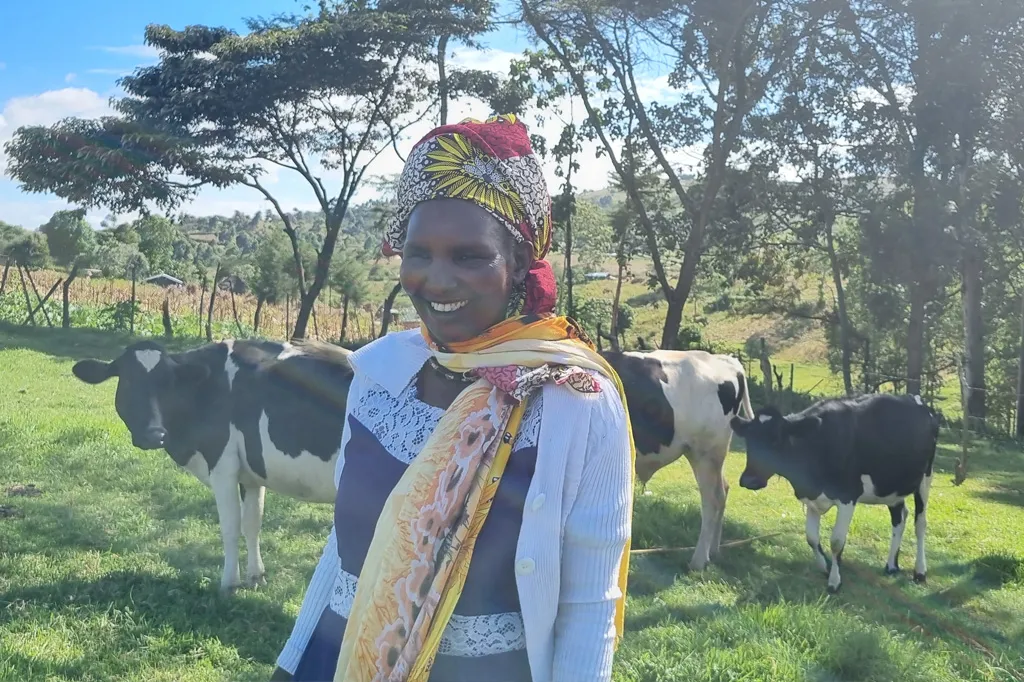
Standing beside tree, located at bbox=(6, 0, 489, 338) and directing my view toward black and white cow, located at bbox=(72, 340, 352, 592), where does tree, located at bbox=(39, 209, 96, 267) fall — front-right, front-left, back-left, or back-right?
back-right

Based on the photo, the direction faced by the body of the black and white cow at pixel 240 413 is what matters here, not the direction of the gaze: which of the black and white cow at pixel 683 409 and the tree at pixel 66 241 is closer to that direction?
the tree

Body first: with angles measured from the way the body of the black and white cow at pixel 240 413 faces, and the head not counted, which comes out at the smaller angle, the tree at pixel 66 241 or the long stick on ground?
the tree

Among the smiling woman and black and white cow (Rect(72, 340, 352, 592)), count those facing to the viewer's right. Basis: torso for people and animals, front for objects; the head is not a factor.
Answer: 0

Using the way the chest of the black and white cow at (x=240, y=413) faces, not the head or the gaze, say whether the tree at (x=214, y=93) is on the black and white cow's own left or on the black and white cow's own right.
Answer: on the black and white cow's own right

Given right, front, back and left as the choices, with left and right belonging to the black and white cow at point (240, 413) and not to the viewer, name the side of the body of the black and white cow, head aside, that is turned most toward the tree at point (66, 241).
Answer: right

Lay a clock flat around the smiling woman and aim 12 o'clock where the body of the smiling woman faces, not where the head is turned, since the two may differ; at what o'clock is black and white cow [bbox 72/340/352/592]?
The black and white cow is roughly at 4 o'clock from the smiling woman.

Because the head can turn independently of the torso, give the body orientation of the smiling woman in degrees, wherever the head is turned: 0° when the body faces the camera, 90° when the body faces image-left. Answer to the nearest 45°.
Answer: approximately 45°

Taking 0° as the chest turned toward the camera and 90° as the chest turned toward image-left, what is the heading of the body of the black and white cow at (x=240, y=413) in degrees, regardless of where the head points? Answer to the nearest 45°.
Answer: approximately 90°

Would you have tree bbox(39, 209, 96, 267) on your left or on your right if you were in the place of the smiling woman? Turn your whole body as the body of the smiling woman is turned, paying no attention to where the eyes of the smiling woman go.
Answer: on your right

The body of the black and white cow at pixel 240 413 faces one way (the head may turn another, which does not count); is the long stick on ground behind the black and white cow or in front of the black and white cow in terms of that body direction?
behind

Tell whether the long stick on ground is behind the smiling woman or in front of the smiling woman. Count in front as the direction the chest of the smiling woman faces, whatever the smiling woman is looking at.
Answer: behind

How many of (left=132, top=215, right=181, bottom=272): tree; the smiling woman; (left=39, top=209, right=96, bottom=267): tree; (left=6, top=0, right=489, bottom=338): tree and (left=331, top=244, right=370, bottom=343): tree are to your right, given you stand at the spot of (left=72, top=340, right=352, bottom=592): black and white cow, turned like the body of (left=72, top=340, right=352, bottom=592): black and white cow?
4
